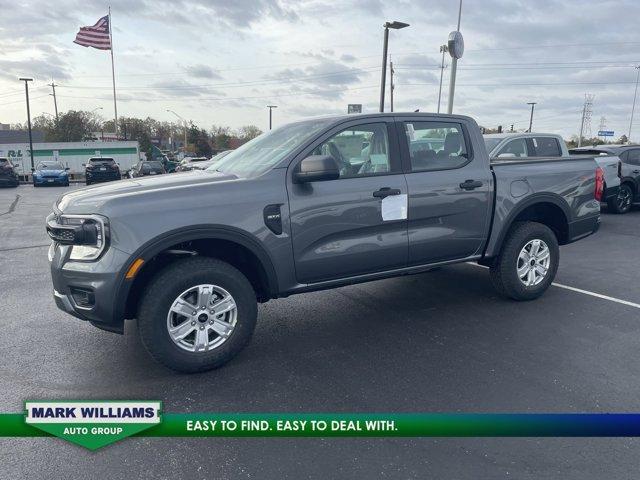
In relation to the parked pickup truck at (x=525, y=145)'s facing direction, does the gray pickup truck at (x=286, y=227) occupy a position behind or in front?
in front

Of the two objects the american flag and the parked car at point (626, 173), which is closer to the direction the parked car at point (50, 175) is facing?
the parked car

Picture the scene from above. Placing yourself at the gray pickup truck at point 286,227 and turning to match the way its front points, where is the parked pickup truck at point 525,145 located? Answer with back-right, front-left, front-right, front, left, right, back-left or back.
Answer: back

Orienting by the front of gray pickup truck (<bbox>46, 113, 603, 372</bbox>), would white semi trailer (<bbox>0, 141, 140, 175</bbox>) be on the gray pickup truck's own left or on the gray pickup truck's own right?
on the gray pickup truck's own right

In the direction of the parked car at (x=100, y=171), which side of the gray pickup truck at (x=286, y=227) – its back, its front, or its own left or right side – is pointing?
right

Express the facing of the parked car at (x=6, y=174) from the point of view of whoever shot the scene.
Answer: facing the viewer

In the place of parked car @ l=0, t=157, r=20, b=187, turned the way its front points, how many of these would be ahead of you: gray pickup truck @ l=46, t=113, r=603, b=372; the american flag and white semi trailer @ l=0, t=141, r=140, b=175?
1

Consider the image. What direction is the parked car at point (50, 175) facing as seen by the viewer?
toward the camera

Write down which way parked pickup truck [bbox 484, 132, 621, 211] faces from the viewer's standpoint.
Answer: facing the viewer and to the left of the viewer

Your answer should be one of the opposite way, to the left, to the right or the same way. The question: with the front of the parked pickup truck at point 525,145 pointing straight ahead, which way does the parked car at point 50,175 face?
to the left

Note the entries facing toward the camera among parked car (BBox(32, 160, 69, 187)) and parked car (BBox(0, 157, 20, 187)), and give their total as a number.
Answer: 2

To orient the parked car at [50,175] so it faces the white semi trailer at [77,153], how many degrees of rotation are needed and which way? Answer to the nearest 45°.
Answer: approximately 180°
